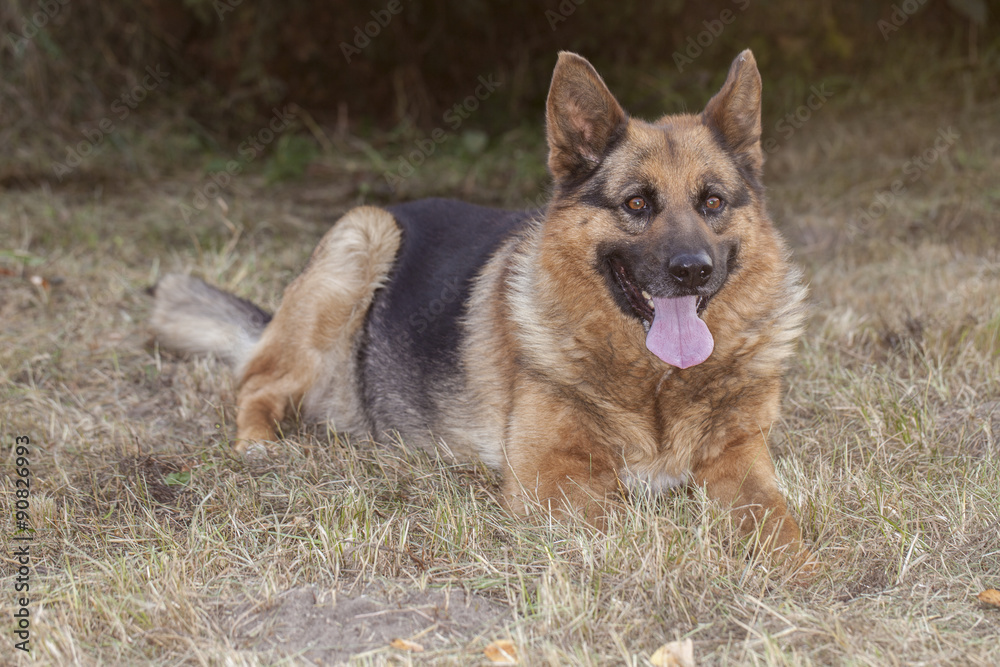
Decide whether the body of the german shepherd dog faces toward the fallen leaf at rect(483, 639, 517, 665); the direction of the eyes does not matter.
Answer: no

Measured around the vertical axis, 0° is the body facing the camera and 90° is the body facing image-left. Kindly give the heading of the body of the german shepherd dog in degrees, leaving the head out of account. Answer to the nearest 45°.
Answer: approximately 315°

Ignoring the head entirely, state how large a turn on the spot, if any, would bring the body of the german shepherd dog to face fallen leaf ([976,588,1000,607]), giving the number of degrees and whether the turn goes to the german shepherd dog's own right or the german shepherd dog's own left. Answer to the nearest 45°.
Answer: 0° — it already faces it

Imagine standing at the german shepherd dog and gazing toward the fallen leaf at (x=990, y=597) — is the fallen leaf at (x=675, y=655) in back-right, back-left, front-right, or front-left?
front-right

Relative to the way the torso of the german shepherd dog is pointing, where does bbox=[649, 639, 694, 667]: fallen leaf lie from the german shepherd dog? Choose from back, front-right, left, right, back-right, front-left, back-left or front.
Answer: front-right

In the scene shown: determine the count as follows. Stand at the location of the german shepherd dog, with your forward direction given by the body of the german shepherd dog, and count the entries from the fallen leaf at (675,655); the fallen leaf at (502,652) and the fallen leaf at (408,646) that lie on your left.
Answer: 0

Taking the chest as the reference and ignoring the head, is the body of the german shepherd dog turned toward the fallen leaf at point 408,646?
no

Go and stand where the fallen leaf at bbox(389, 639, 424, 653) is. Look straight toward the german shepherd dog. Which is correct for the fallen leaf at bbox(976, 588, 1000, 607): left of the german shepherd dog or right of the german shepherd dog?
right

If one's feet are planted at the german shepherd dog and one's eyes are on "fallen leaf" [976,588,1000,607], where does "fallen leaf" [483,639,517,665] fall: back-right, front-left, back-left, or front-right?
front-right
